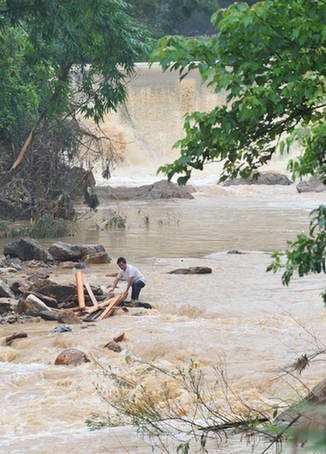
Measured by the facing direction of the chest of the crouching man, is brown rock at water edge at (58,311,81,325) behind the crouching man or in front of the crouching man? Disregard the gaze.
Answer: in front

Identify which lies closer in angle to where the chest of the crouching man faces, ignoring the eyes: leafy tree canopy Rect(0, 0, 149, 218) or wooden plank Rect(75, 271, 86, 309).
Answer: the wooden plank

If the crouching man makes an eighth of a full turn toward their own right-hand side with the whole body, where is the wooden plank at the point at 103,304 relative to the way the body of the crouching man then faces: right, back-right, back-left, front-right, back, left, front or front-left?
front-left

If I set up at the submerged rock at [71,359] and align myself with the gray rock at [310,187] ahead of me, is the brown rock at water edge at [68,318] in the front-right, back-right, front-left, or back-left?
front-left

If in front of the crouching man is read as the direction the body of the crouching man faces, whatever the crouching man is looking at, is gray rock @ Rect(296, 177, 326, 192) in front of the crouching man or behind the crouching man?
behind

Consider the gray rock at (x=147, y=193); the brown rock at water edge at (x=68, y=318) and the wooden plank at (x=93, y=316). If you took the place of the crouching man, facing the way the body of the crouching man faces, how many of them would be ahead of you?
2

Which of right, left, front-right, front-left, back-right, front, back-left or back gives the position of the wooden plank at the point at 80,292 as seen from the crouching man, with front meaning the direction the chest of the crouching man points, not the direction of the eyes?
front-right

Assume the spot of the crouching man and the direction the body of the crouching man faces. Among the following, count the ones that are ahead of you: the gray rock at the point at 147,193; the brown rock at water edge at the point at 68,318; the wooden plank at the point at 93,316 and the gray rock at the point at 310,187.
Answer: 2

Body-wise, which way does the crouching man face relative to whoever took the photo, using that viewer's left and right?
facing the viewer and to the left of the viewer

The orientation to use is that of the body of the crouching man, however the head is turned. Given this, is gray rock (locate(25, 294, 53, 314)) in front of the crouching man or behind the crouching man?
in front

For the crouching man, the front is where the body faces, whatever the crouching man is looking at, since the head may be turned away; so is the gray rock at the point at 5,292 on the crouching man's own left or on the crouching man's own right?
on the crouching man's own right

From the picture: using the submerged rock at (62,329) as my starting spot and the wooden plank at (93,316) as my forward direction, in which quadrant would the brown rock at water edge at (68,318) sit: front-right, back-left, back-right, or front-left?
front-left

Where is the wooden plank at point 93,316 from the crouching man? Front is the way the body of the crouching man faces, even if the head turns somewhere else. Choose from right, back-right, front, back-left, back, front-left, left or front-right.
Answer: front

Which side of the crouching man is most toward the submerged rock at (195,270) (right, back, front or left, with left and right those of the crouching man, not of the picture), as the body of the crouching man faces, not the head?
back
